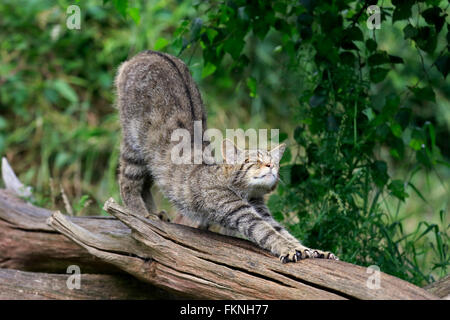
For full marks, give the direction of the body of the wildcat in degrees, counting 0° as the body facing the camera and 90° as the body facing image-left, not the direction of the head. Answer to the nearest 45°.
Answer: approximately 315°

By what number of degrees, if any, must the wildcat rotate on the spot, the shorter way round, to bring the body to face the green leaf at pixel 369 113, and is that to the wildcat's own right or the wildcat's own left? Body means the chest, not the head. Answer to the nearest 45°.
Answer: approximately 45° to the wildcat's own left

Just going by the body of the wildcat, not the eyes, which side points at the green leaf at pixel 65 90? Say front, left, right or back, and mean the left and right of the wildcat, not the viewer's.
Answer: back
